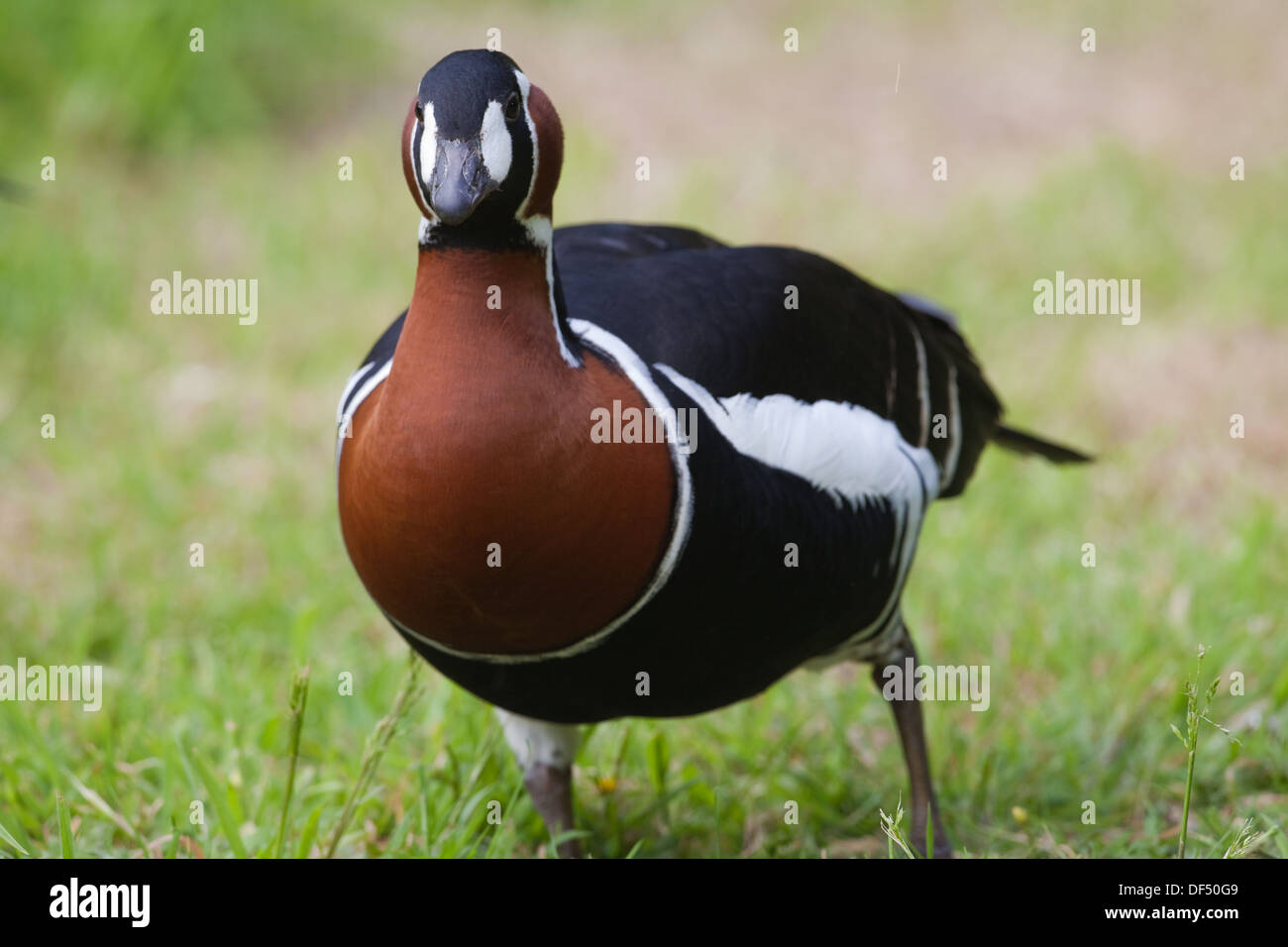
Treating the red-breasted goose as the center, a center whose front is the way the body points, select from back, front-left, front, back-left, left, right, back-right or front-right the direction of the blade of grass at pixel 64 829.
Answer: front-right

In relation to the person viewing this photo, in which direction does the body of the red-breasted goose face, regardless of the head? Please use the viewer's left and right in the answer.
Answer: facing the viewer and to the left of the viewer

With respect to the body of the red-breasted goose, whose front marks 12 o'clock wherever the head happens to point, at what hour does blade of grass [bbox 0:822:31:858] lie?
The blade of grass is roughly at 2 o'clock from the red-breasted goose.

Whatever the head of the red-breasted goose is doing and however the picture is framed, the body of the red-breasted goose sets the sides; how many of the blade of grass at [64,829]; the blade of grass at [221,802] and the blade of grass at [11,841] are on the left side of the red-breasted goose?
0
